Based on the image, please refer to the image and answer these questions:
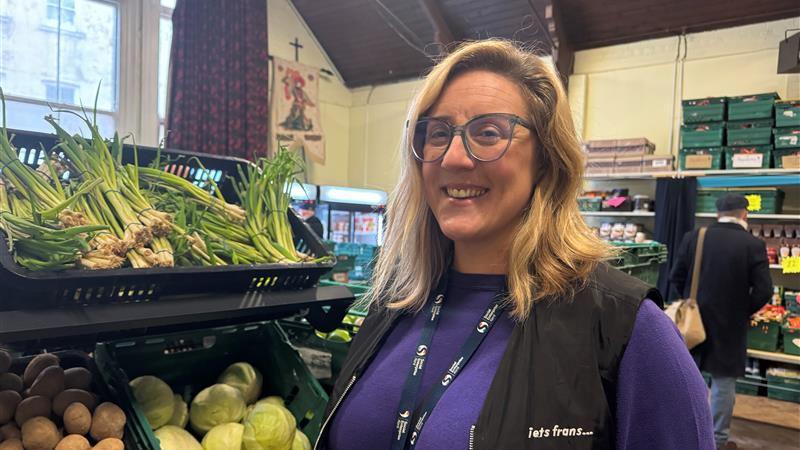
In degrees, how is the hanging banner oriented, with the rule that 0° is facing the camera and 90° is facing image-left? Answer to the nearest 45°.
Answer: approximately 315°

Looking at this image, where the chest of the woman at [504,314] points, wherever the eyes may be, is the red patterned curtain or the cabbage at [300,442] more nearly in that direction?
the cabbage

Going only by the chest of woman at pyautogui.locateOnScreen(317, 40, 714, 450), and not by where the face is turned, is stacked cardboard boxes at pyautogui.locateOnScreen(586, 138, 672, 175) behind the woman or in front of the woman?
behind

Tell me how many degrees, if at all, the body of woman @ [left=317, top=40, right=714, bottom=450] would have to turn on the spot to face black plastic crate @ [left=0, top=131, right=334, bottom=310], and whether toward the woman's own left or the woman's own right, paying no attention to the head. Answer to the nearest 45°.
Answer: approximately 45° to the woman's own right

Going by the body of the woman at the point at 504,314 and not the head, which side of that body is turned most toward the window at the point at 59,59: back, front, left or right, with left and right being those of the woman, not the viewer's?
right

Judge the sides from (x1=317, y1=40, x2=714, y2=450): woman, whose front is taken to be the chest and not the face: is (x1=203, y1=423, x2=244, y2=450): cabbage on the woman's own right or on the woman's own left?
on the woman's own right

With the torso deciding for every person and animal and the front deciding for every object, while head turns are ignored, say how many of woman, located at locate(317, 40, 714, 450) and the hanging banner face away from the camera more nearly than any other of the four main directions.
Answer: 0

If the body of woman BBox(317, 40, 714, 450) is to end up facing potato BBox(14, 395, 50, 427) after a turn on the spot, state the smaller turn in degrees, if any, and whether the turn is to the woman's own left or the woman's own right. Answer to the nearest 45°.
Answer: approximately 45° to the woman's own right

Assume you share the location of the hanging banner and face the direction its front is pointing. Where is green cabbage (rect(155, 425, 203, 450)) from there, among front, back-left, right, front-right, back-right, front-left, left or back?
front-right

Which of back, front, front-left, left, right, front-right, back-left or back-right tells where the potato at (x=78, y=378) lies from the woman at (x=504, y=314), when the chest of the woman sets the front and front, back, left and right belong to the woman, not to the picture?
front-right

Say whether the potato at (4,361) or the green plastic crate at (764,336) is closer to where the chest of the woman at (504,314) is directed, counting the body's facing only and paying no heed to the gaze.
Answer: the potato

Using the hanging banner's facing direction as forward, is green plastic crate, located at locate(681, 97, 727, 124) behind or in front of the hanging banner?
in front

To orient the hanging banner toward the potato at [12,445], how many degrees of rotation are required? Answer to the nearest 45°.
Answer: approximately 45° to its right

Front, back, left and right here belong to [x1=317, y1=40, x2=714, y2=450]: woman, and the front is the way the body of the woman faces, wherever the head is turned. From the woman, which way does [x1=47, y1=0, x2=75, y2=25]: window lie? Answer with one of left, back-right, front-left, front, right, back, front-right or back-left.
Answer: right

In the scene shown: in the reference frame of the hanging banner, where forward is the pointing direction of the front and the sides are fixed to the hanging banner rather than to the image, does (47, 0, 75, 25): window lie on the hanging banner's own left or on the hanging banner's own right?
on the hanging banner's own right

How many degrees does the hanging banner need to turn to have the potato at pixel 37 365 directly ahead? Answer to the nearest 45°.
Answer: approximately 45° to its right
